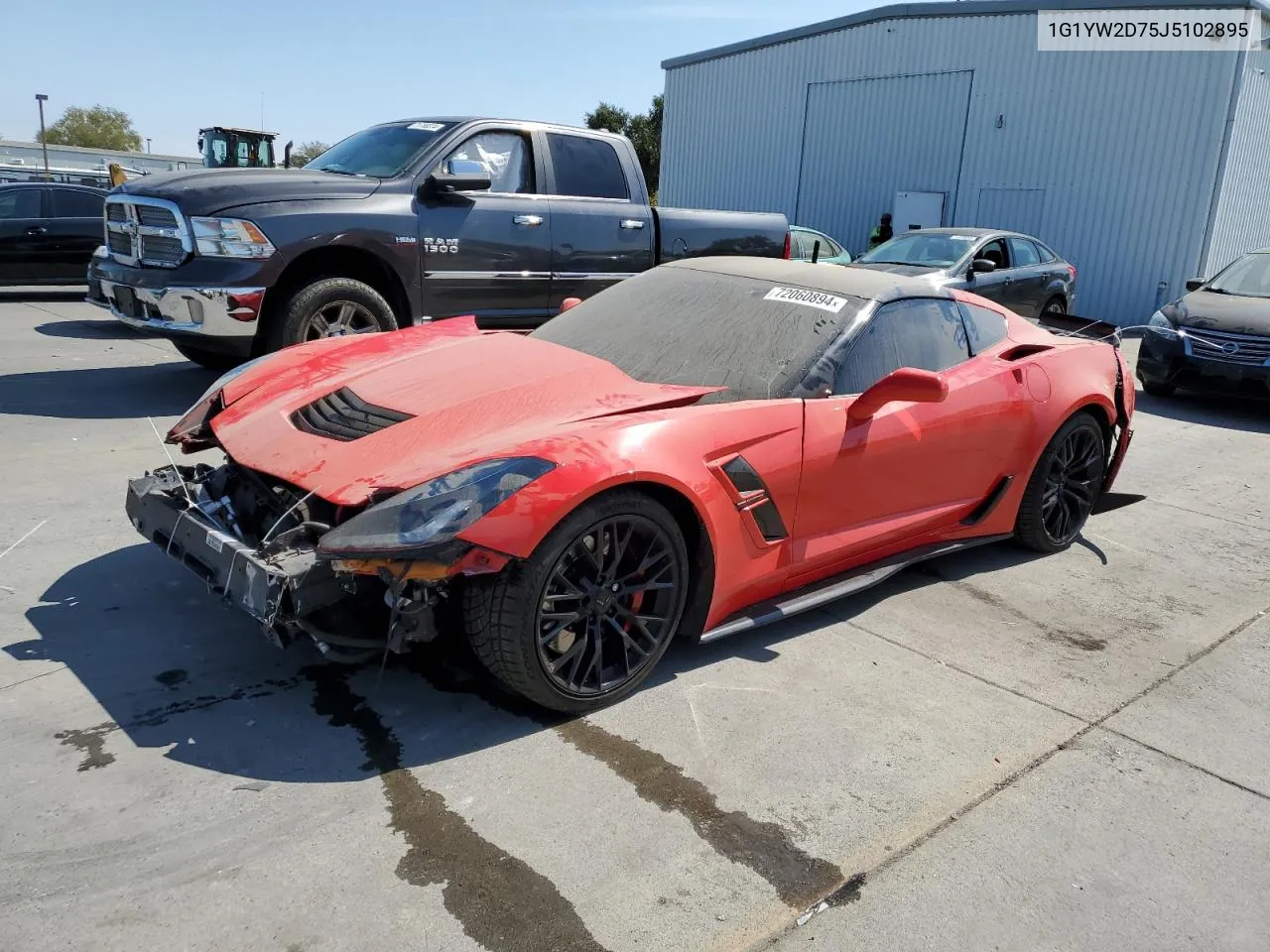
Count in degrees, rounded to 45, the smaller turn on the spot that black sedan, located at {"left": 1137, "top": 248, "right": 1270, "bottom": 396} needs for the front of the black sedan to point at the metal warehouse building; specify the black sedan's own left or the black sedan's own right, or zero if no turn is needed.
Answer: approximately 135° to the black sedan's own right

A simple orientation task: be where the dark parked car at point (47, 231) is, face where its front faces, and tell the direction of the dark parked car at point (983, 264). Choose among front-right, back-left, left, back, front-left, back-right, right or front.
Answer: back-left

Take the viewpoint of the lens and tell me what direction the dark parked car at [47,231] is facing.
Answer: facing to the left of the viewer

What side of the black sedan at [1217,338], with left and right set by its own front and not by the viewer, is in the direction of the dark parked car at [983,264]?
right

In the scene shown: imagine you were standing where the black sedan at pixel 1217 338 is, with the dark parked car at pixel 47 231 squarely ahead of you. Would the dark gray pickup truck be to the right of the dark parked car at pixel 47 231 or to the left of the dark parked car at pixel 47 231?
left

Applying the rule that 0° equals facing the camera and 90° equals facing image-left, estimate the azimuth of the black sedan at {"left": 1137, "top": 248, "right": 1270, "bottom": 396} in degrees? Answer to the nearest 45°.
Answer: approximately 45°

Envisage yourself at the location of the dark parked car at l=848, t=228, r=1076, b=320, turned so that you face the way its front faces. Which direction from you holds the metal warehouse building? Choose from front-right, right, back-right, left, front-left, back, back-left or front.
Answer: back-right

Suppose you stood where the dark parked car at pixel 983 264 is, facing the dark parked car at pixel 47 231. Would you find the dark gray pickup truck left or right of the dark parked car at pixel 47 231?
left

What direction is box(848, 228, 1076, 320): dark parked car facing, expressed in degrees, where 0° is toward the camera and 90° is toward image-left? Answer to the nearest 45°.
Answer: approximately 45°
